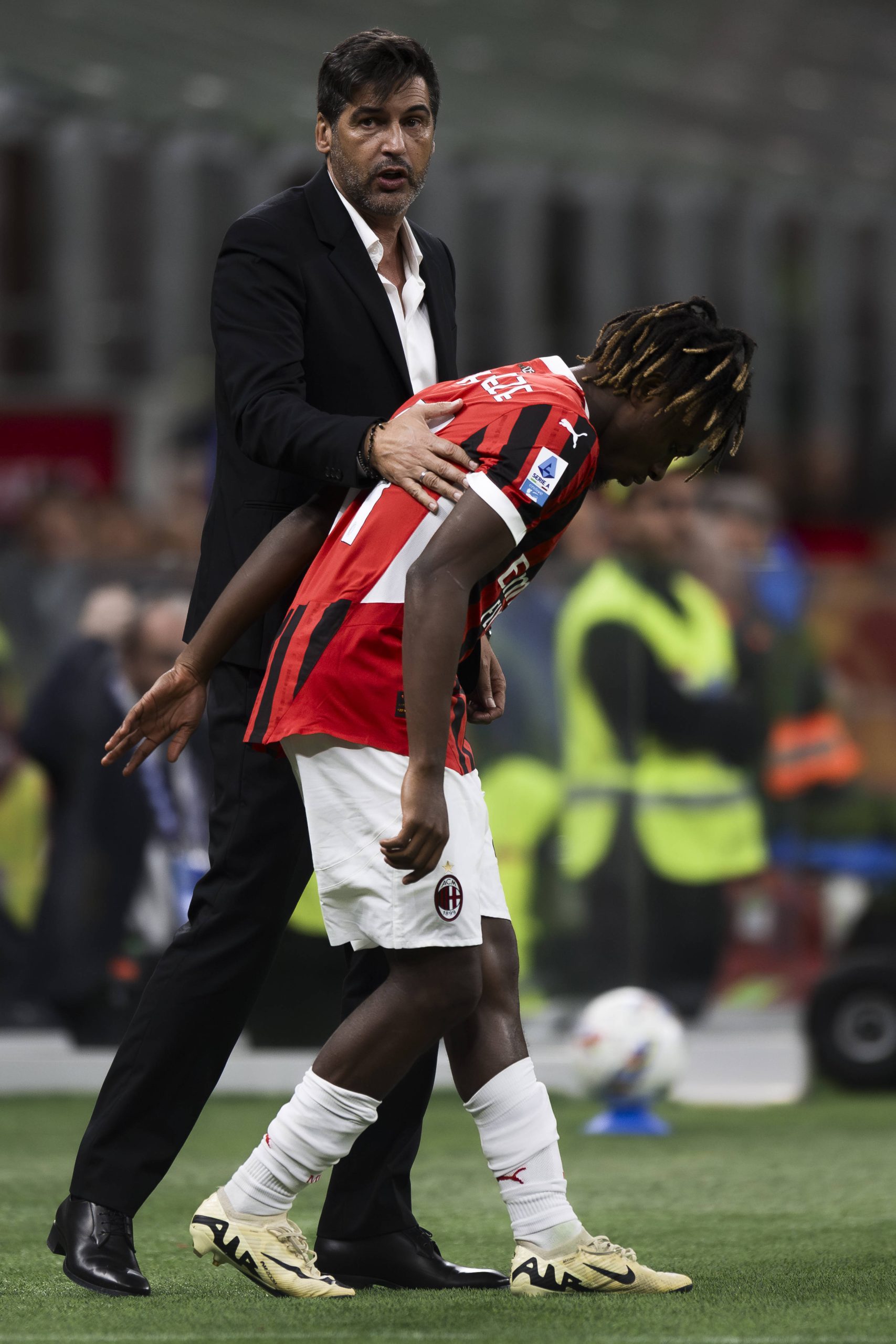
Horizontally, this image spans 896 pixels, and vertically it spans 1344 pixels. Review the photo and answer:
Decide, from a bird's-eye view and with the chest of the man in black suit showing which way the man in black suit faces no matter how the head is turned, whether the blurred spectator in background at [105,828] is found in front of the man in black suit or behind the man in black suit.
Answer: behind

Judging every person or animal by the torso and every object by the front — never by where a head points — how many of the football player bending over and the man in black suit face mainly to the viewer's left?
0

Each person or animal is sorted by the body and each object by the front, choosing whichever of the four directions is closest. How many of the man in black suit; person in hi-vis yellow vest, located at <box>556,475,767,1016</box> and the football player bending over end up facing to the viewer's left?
0

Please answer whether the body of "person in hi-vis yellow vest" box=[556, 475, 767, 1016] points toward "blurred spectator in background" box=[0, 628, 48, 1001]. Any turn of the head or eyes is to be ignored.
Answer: no

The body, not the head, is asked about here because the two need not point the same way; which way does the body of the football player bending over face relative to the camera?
to the viewer's right

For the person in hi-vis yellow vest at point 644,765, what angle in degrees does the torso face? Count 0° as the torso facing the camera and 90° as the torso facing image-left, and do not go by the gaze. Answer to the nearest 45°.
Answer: approximately 315°

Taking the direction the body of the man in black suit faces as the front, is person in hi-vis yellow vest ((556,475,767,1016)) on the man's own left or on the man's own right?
on the man's own left

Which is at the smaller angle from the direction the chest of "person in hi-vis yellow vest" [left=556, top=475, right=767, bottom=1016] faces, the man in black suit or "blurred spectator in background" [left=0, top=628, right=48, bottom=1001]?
the man in black suit

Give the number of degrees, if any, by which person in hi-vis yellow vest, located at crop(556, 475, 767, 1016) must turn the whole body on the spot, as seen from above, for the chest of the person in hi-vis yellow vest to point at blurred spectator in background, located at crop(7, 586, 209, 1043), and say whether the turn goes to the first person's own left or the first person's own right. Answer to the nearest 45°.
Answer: approximately 135° to the first person's own right

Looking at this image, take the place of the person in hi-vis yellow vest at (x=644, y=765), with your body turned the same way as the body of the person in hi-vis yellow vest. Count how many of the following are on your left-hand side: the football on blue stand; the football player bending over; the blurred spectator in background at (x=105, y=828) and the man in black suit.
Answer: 0

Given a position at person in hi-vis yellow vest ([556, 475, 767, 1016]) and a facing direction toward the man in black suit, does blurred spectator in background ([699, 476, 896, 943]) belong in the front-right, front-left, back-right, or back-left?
back-left

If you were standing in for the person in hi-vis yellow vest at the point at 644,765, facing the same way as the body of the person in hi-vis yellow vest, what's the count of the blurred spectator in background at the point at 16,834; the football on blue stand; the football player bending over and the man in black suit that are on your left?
0

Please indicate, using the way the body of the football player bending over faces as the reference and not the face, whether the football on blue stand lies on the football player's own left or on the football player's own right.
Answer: on the football player's own left

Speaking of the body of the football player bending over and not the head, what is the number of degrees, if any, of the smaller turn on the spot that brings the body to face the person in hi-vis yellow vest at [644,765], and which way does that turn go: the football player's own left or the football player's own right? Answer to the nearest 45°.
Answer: approximately 90° to the football player's own left

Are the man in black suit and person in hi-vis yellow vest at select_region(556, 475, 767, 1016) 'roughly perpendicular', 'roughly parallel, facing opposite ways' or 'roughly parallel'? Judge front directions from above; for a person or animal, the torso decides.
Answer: roughly parallel

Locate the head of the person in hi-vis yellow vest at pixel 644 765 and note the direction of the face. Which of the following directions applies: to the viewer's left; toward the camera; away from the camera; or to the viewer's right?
toward the camera

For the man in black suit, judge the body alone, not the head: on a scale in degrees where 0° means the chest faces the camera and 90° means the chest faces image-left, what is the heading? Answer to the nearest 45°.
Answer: approximately 315°
